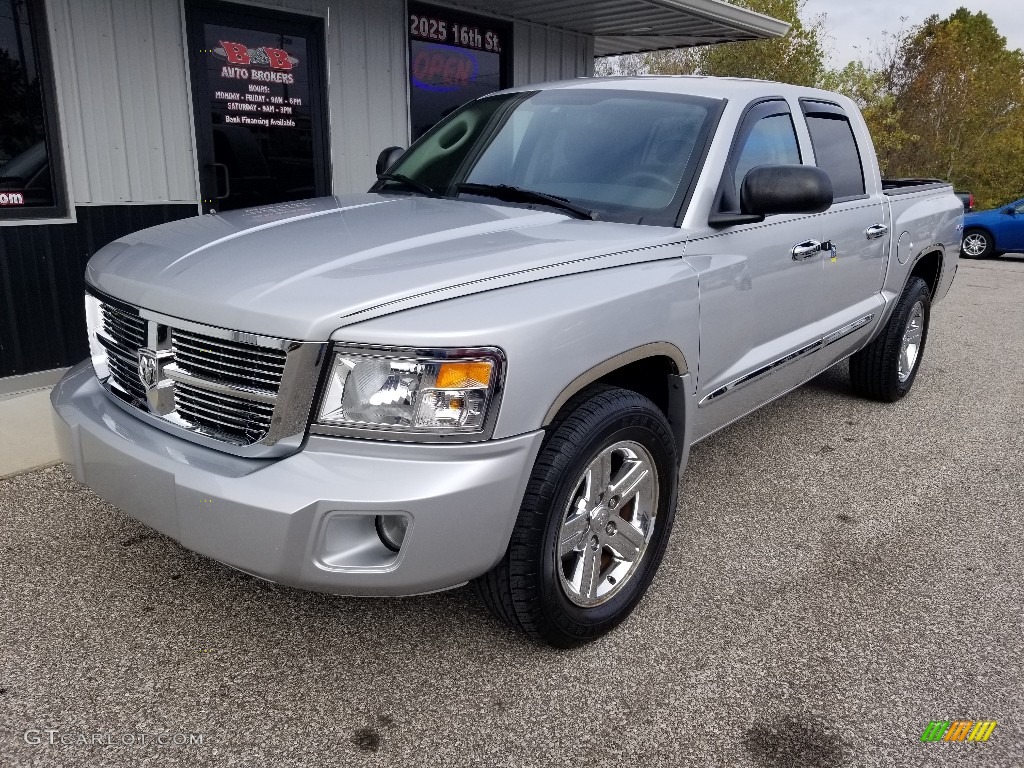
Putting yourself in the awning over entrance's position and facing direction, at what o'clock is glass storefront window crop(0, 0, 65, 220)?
The glass storefront window is roughly at 3 o'clock from the awning over entrance.

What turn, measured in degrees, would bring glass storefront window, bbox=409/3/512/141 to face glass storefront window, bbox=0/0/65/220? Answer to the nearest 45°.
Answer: approximately 90° to its right

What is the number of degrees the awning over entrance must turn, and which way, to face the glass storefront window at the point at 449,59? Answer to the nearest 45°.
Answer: approximately 90° to its right

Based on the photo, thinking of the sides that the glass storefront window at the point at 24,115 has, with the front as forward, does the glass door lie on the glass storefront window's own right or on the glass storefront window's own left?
on the glass storefront window's own left

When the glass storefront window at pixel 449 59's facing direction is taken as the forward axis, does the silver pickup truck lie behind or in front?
in front

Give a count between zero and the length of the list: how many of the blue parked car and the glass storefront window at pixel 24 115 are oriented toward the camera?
1

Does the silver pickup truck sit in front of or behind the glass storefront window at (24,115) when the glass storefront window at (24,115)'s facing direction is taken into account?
in front

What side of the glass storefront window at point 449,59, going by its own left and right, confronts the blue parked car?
left

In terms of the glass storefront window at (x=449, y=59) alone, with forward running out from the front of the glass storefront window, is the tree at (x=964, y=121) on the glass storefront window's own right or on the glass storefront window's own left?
on the glass storefront window's own left

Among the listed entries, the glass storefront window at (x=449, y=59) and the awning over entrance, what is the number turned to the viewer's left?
0

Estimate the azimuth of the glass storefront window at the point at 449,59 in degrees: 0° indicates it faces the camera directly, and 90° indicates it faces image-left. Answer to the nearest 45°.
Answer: approximately 315°

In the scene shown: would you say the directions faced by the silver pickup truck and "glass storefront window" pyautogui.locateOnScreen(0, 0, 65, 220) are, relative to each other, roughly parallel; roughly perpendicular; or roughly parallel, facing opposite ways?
roughly perpendicular
